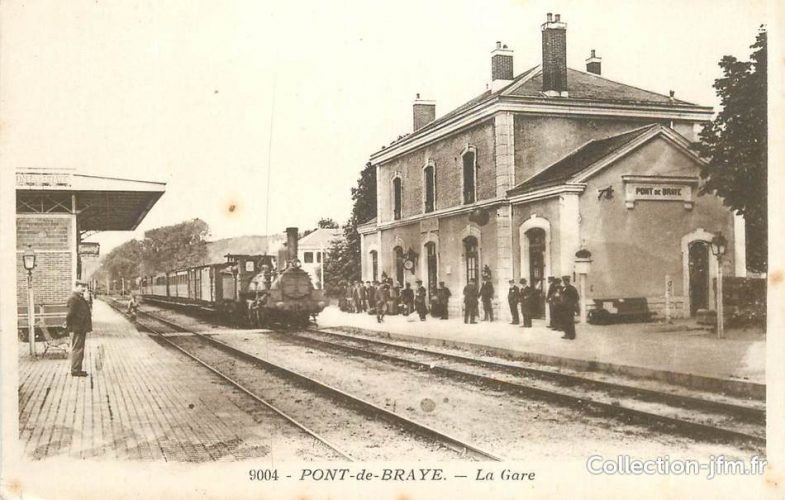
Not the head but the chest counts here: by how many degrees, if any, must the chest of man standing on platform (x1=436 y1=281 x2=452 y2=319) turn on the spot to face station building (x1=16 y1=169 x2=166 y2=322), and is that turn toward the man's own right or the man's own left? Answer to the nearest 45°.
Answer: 0° — they already face it

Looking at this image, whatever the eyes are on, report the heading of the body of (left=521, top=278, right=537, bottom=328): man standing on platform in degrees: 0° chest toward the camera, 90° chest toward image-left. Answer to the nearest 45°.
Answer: approximately 45°

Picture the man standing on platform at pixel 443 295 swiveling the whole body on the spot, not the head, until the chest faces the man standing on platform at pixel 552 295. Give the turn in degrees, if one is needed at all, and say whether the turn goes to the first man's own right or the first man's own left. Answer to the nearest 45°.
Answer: approximately 90° to the first man's own left

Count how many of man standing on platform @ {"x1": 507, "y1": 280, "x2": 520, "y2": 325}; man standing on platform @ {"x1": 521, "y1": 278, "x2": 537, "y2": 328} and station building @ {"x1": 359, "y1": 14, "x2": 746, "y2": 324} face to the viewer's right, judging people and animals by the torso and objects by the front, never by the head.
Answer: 0

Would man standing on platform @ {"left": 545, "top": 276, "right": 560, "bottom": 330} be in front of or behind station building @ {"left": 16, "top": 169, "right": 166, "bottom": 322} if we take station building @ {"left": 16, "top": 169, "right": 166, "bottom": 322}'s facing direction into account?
in front

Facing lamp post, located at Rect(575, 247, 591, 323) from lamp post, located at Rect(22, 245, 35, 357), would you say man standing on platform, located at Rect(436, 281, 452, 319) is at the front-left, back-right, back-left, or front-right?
front-left

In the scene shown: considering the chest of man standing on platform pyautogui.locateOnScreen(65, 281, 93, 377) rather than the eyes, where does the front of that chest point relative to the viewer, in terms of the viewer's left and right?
facing the viewer and to the right of the viewer

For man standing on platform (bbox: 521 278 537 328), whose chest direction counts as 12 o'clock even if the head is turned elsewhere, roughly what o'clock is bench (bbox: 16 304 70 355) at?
The bench is roughly at 1 o'clock from the man standing on platform.

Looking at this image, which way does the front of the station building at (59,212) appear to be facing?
to the viewer's right

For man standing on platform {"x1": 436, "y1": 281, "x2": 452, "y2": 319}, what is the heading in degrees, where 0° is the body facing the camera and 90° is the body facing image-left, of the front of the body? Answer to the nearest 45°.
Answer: approximately 45°

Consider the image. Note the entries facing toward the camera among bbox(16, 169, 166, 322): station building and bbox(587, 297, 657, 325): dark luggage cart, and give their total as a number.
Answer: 1

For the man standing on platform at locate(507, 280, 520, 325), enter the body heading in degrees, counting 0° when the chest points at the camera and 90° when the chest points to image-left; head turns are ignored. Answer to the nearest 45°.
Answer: approximately 45°

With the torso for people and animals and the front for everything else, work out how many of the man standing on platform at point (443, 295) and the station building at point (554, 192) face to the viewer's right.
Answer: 0
